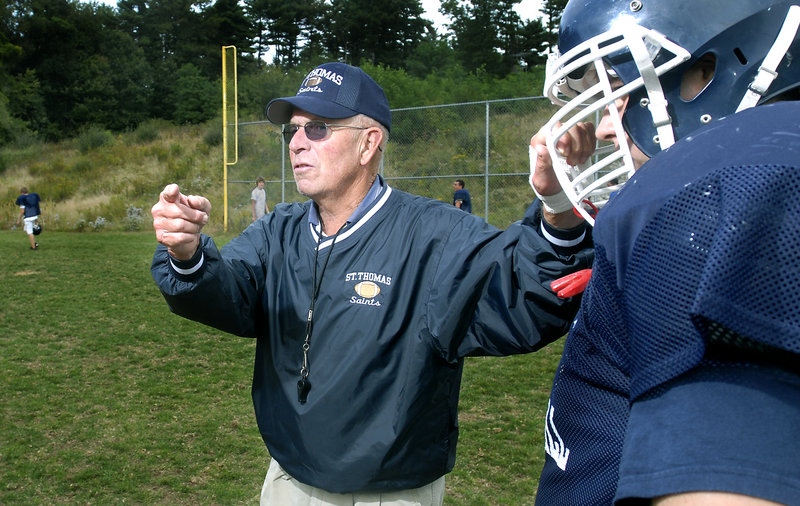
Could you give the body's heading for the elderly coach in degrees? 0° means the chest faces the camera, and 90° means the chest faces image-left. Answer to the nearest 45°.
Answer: approximately 45°

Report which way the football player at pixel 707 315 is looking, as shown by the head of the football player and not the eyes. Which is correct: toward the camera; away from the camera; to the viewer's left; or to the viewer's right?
to the viewer's left

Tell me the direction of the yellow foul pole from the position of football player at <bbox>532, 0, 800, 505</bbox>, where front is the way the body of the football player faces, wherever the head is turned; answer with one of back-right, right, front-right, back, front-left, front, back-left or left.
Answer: front-right

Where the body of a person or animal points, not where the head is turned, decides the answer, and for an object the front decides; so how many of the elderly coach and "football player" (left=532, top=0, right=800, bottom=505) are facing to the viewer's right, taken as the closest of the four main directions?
0

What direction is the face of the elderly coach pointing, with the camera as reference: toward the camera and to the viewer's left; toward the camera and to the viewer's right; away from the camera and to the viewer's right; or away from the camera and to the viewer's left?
toward the camera and to the viewer's left

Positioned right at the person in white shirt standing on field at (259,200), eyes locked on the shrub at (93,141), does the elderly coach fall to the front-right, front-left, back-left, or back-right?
back-left

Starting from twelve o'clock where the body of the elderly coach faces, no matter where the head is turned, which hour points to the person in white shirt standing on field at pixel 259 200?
The person in white shirt standing on field is roughly at 4 o'clock from the elderly coach.

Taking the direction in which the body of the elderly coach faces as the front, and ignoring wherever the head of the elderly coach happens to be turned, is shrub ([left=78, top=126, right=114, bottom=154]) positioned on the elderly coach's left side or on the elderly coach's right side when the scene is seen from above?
on the elderly coach's right side

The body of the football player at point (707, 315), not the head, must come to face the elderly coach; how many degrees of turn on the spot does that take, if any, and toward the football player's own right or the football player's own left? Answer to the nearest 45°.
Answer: approximately 45° to the football player's own right

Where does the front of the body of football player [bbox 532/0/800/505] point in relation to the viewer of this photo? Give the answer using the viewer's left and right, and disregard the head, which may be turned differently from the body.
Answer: facing to the left of the viewer

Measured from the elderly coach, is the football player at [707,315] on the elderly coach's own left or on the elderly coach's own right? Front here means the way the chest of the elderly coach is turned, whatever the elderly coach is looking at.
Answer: on the elderly coach's own left
